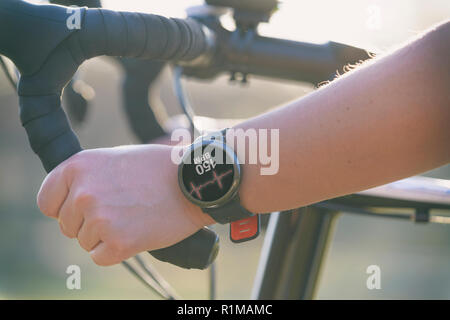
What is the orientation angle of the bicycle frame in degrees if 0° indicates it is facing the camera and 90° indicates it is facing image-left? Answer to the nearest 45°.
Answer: approximately 90°

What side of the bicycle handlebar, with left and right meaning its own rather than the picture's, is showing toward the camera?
left
